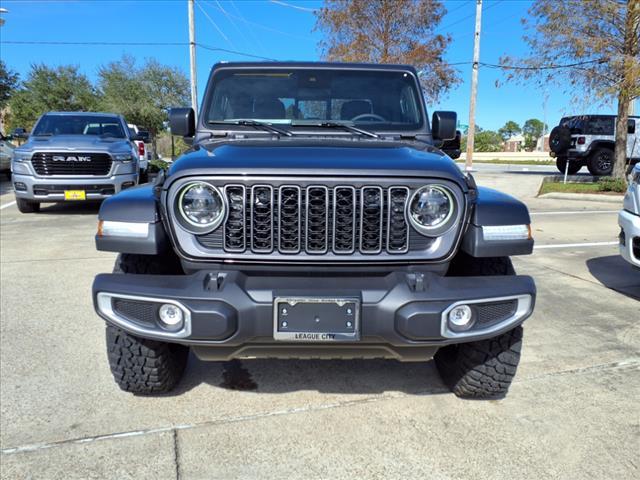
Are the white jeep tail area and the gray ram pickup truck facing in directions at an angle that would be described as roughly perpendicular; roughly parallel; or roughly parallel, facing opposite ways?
roughly perpendicular

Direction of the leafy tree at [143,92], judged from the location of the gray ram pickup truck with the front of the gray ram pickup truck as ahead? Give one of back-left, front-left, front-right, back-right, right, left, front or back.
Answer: back

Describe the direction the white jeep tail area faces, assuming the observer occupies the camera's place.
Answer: facing away from the viewer and to the right of the viewer

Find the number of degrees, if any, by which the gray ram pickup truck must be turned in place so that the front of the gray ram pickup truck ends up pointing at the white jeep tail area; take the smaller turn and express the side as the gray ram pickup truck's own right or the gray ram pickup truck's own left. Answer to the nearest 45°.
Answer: approximately 90° to the gray ram pickup truck's own left

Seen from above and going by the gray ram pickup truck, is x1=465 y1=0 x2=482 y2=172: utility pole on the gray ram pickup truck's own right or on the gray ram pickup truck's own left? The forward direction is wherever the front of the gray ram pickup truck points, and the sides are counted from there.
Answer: on the gray ram pickup truck's own left

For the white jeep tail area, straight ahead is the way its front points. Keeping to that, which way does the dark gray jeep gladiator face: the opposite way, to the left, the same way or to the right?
to the right

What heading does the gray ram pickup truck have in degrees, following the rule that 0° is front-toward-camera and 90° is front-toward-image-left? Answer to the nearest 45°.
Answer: approximately 0°

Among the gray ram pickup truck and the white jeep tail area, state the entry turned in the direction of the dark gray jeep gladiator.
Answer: the gray ram pickup truck

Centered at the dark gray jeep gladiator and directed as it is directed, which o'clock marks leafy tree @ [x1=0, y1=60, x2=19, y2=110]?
The leafy tree is roughly at 5 o'clock from the dark gray jeep gladiator.

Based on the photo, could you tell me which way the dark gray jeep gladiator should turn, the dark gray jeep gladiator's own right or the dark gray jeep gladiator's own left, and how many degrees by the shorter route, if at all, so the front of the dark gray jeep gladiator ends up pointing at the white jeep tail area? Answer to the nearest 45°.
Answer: approximately 135° to the dark gray jeep gladiator's own left

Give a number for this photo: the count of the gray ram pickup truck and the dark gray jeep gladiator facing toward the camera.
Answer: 2

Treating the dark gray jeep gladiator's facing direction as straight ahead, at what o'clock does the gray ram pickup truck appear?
The gray ram pickup truck is roughly at 5 o'clock from the dark gray jeep gladiator.

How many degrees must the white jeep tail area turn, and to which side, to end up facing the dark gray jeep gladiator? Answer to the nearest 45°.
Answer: approximately 135° to its right
